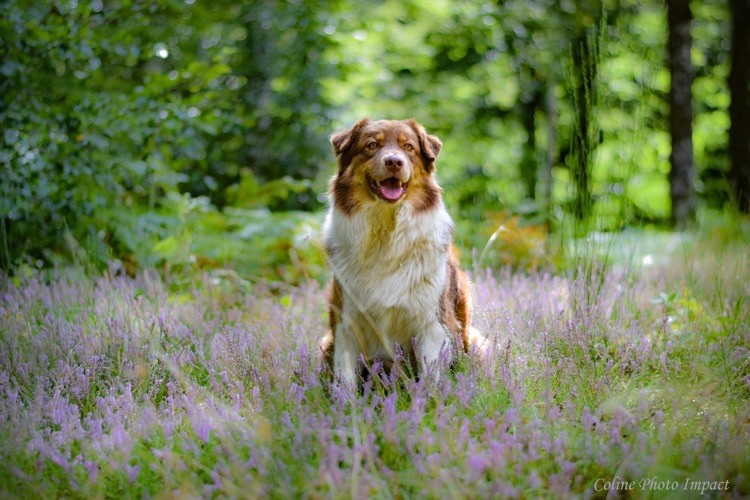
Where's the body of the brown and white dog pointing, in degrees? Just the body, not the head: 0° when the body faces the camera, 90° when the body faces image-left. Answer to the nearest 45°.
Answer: approximately 0°
